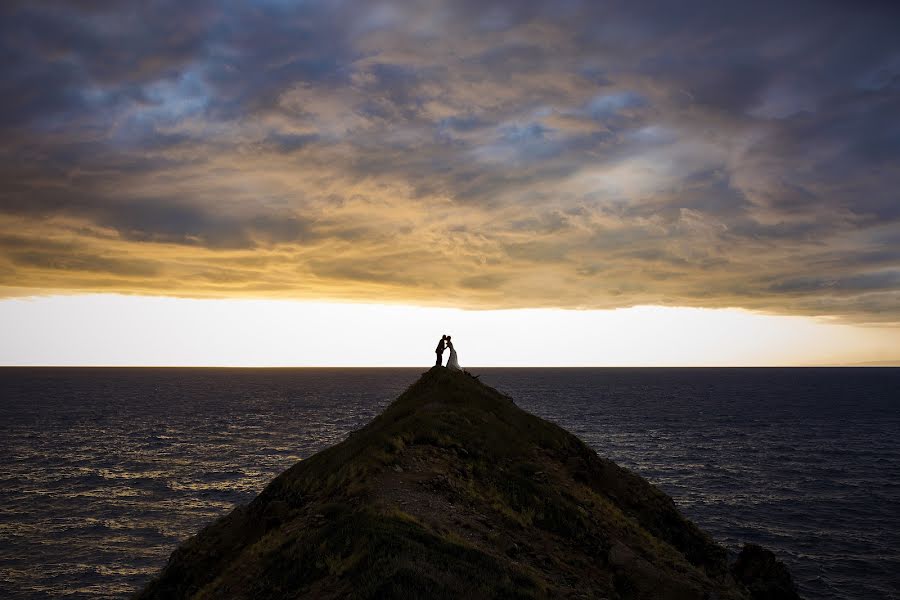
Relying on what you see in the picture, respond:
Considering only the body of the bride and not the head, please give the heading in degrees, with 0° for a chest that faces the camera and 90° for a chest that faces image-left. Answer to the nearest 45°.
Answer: approximately 90°

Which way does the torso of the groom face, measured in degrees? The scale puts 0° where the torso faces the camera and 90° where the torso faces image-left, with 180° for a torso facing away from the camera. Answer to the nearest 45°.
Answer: approximately 270°

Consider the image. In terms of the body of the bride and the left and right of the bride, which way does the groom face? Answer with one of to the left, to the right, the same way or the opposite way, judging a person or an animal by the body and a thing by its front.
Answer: the opposite way

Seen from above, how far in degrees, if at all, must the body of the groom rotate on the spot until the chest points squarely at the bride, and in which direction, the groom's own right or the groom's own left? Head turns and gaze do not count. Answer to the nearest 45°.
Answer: approximately 45° to the groom's own left

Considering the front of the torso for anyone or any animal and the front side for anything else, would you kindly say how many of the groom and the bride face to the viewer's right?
1

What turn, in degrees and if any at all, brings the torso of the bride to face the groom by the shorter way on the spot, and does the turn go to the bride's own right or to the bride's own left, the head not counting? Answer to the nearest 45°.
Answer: approximately 45° to the bride's own left
